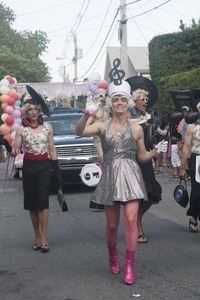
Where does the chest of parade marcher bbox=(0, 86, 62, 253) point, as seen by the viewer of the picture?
toward the camera

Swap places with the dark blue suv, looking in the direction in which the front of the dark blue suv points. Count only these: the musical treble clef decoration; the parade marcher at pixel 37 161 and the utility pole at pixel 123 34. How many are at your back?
1

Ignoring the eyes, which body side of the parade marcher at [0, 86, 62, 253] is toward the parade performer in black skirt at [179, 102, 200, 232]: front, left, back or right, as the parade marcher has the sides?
left

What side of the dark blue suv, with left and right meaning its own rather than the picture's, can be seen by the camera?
front

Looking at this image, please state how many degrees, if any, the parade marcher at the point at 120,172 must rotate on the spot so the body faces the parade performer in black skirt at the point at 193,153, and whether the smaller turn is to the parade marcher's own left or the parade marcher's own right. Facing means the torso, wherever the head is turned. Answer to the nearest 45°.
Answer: approximately 135° to the parade marcher's own left

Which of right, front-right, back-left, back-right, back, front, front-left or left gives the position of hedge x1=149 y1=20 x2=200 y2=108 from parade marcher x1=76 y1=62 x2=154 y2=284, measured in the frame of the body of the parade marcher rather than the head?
back

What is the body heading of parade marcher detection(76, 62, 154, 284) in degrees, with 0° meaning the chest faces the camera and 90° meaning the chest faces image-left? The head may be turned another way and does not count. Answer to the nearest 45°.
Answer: approximately 0°
